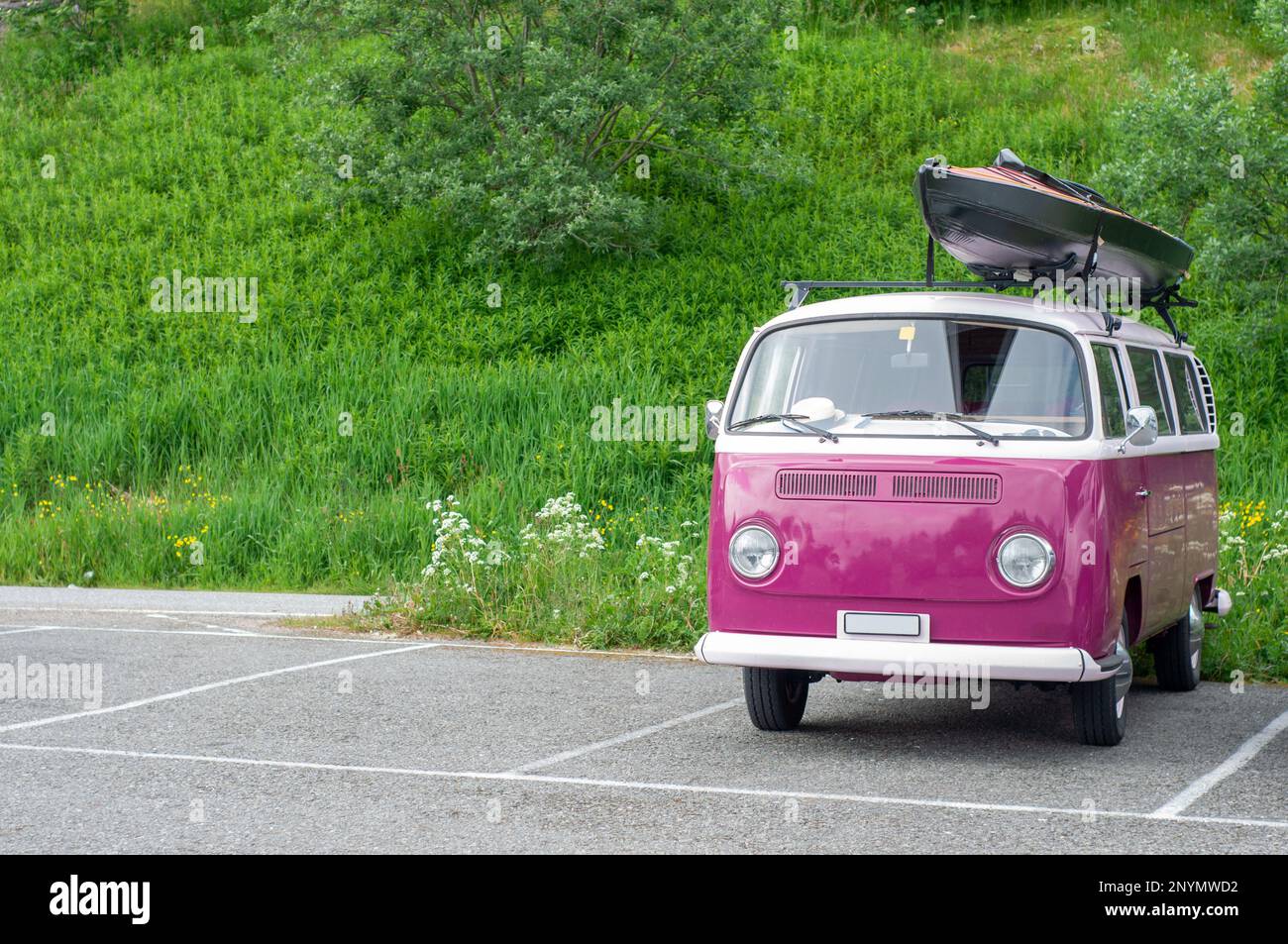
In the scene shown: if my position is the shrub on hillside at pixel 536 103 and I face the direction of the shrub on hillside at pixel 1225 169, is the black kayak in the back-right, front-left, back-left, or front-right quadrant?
front-right

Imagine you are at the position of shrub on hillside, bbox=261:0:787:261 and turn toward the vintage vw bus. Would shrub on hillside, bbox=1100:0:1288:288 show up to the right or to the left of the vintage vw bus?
left
